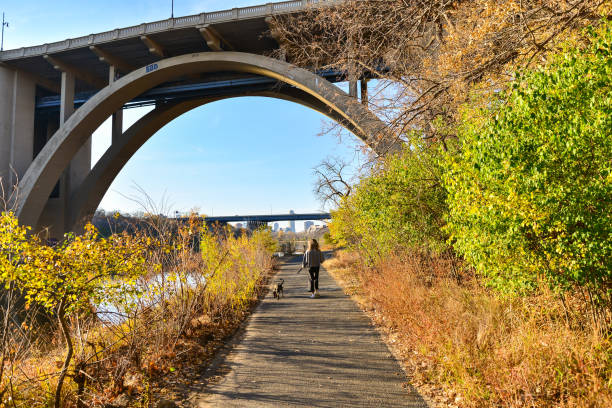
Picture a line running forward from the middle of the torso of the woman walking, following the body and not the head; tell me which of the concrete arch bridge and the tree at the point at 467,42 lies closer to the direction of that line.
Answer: the concrete arch bridge

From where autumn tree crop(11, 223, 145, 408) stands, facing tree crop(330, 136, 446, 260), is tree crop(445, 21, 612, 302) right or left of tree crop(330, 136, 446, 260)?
right

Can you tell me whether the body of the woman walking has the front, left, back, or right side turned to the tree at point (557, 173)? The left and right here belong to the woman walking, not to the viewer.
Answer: back

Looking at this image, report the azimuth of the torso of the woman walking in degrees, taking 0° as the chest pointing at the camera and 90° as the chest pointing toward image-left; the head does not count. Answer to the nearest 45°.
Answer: approximately 180°

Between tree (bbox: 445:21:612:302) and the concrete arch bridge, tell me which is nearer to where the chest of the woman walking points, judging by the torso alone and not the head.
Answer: the concrete arch bridge

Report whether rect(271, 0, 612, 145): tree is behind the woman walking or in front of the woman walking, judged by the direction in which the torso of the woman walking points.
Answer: behind

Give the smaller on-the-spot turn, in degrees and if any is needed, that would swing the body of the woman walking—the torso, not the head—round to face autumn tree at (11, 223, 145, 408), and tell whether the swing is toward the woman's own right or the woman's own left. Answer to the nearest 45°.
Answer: approximately 180°
